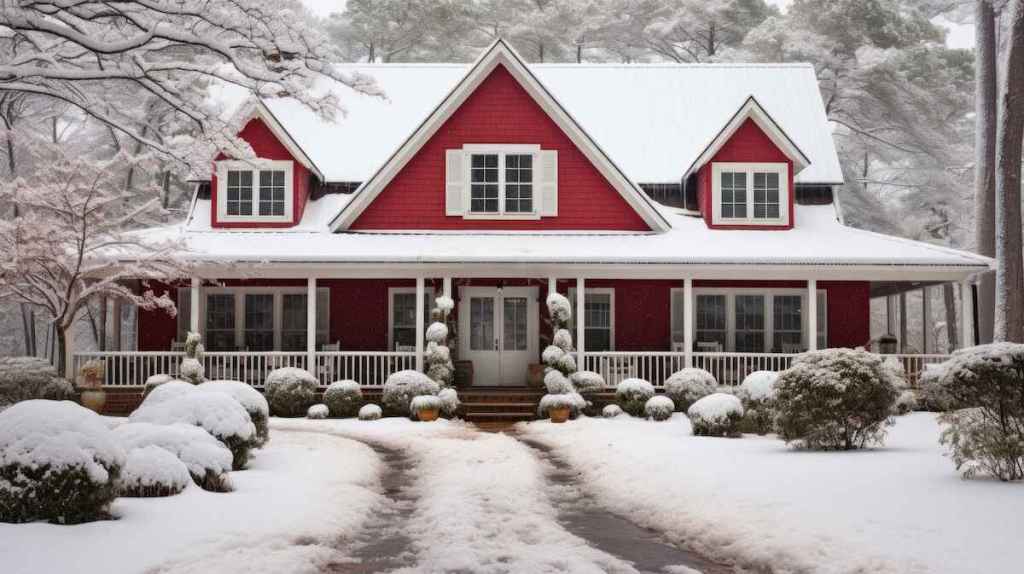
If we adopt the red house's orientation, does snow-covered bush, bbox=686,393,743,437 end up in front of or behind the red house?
in front

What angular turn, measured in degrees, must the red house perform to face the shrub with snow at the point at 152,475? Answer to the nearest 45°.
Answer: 0° — it already faces it

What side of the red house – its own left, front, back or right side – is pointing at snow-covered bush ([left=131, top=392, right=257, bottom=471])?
front

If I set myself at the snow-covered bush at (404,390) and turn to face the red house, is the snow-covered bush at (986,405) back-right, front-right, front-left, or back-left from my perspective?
back-right

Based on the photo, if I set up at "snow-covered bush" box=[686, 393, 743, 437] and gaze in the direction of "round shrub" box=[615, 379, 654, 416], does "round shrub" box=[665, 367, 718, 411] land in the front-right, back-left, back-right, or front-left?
front-right

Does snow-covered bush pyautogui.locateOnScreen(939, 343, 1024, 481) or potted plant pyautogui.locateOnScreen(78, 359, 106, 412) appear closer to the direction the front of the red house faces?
the snow-covered bush

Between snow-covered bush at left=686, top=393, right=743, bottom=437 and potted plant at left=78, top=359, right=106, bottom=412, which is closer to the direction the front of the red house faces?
the snow-covered bush

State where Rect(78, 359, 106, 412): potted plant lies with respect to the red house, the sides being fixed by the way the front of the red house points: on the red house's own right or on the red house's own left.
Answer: on the red house's own right

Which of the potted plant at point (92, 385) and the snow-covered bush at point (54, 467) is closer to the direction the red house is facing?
the snow-covered bush

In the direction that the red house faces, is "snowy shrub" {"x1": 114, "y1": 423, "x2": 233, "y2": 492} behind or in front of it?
in front

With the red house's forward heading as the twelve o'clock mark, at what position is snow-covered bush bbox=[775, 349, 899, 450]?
The snow-covered bush is roughly at 11 o'clock from the red house.

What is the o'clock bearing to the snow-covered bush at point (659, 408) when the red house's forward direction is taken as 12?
The snow-covered bush is roughly at 11 o'clock from the red house.

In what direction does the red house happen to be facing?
toward the camera

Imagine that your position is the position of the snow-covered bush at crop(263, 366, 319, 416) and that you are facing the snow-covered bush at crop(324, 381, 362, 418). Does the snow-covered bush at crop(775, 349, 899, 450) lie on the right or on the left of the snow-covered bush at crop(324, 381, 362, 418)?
right
